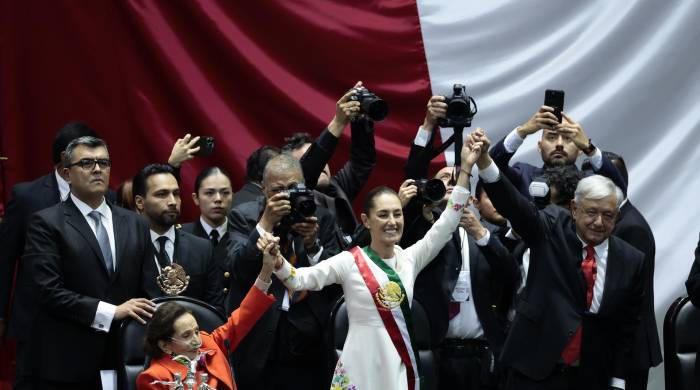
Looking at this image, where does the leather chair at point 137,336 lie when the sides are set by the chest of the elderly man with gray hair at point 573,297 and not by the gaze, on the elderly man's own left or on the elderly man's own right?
on the elderly man's own right

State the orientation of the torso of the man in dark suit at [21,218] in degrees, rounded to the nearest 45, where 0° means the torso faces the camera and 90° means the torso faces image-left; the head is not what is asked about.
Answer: approximately 315°

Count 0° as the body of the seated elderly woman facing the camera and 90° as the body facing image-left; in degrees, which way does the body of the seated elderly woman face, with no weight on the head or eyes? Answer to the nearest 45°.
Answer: approximately 315°

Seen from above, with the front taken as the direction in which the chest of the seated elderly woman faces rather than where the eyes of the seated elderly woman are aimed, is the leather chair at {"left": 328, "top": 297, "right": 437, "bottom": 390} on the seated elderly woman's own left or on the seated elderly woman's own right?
on the seated elderly woman's own left

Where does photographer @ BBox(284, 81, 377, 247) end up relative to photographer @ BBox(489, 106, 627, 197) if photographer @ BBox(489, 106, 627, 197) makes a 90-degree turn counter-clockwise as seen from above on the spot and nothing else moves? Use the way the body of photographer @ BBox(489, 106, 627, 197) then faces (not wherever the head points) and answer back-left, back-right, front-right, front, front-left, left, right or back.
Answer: back

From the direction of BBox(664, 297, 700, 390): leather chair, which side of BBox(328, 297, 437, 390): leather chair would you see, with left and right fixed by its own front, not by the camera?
left

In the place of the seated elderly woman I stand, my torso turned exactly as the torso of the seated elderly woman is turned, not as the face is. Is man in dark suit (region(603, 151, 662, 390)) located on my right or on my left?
on my left
